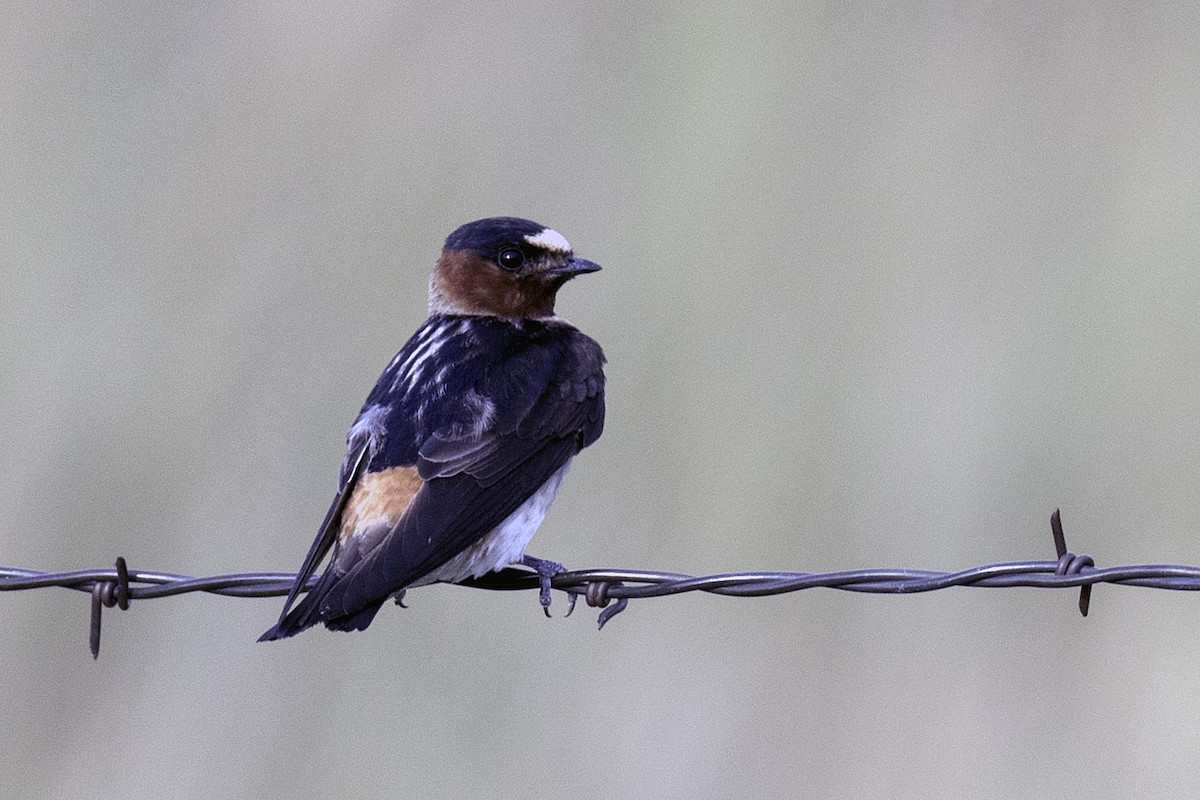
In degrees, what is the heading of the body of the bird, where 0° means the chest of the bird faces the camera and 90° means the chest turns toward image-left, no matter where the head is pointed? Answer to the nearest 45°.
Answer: approximately 225°
